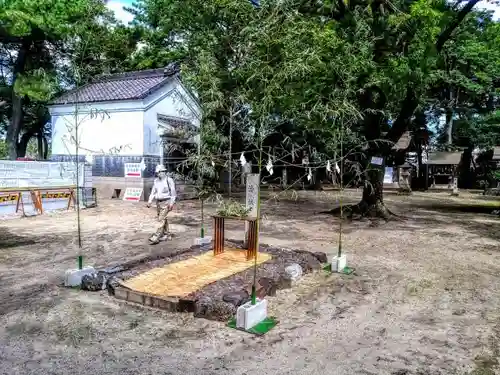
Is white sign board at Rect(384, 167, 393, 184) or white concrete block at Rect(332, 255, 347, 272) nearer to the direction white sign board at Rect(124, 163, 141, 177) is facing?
the white concrete block

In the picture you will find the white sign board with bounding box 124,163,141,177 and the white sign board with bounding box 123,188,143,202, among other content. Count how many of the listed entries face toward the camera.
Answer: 2

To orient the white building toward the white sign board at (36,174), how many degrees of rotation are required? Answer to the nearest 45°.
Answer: approximately 90° to its right

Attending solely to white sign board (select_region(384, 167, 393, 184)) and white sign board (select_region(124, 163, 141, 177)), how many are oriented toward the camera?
2

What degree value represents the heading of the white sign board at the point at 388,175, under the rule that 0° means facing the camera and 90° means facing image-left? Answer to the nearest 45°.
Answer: approximately 0°
